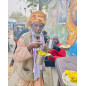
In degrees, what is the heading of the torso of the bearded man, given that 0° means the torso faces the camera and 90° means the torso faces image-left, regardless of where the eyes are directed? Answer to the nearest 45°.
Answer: approximately 315°
